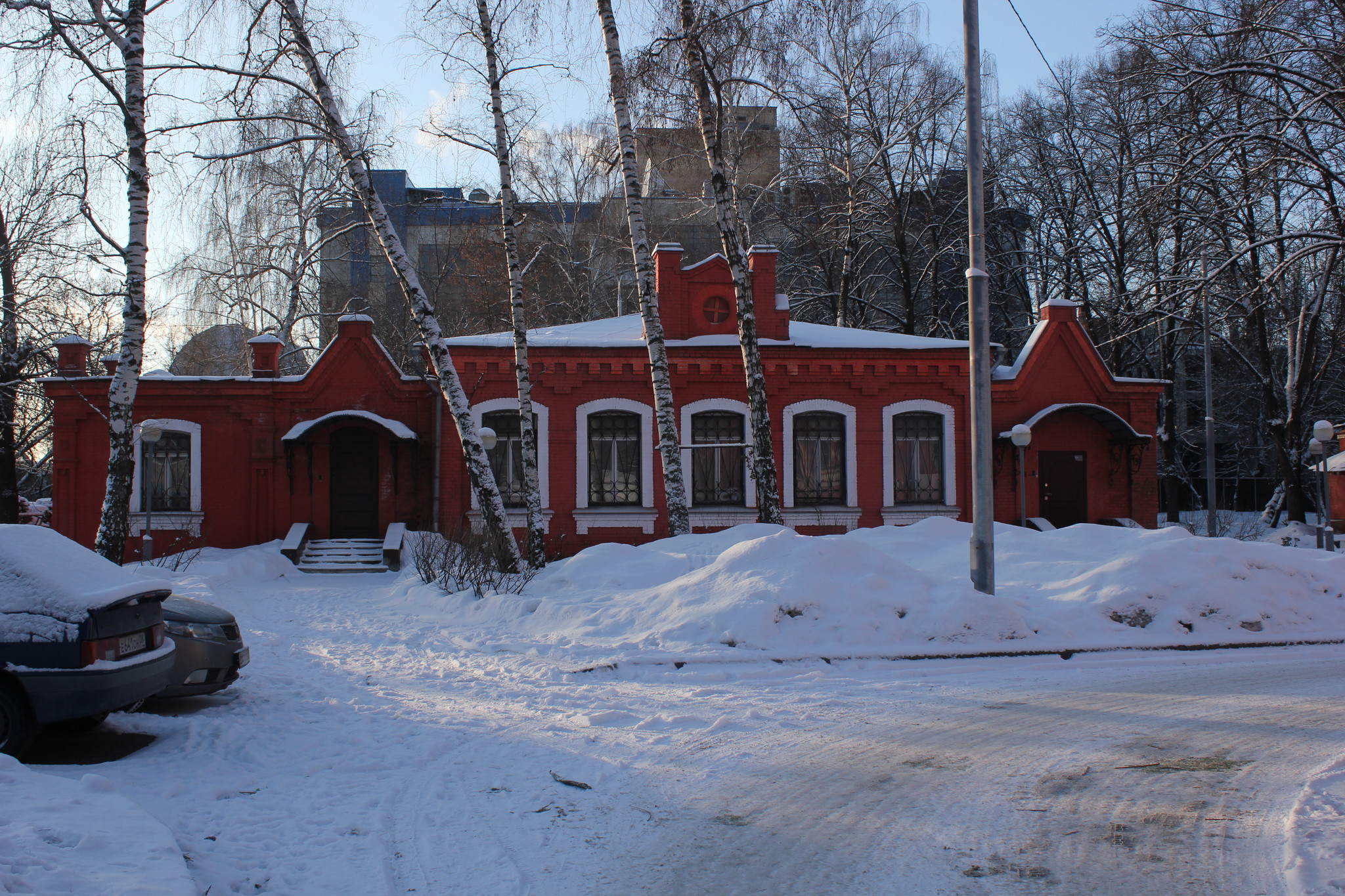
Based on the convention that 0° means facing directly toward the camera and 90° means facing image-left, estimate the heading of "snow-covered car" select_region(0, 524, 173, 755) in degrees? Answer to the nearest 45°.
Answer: approximately 135°

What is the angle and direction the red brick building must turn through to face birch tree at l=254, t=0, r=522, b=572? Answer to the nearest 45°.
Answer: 0° — it already faces it

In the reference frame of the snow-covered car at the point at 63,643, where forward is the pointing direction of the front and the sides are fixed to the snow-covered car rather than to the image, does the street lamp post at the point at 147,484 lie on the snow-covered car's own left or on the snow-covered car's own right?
on the snow-covered car's own right

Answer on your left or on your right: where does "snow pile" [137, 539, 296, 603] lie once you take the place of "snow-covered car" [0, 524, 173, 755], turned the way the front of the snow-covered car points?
on your right

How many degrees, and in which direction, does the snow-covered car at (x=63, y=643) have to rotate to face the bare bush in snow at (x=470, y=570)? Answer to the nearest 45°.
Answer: approximately 90° to its right

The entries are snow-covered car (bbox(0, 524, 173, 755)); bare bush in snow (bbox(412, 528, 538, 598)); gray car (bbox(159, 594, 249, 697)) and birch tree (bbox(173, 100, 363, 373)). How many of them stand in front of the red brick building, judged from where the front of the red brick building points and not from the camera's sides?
3

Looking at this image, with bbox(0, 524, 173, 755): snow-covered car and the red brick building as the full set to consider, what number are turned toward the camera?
1

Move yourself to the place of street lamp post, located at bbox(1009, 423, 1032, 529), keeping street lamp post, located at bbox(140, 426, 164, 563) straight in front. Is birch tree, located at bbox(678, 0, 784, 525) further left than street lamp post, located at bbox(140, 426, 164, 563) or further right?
left

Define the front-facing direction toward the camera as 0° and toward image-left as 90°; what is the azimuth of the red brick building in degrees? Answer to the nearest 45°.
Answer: approximately 0°

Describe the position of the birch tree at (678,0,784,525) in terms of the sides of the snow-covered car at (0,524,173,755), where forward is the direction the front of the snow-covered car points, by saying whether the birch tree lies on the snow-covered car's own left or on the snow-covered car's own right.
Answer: on the snow-covered car's own right
